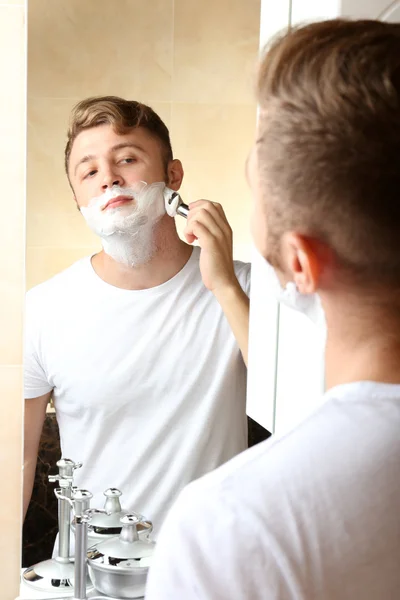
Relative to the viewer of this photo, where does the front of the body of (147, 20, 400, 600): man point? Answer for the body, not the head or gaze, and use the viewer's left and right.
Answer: facing away from the viewer

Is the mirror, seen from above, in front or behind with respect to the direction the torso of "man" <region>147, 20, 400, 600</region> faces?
in front

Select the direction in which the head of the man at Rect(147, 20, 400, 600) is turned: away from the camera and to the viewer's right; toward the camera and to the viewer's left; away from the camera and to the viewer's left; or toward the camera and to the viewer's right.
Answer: away from the camera and to the viewer's left
